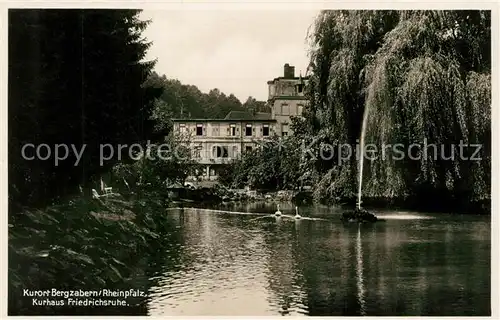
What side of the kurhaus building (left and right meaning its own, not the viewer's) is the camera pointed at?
front

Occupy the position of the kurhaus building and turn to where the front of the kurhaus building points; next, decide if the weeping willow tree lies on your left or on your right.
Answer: on your left
